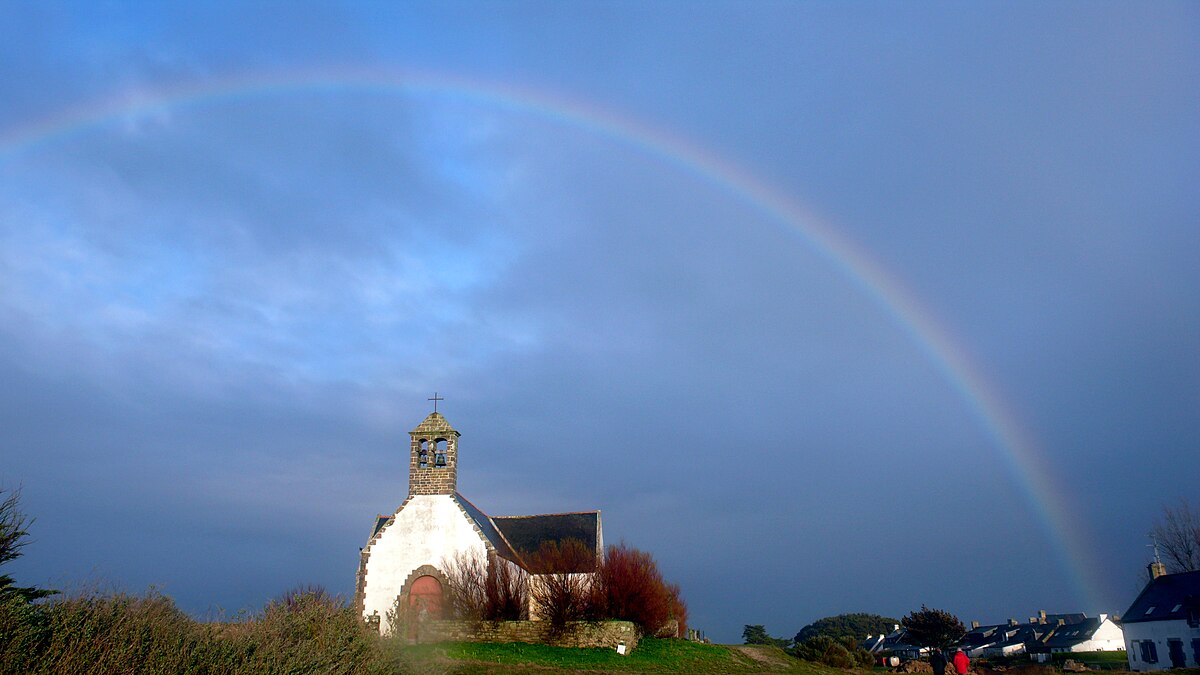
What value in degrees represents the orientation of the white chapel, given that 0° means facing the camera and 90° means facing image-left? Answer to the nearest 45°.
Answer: approximately 0°

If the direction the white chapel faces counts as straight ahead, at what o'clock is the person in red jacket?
The person in red jacket is roughly at 10 o'clock from the white chapel.

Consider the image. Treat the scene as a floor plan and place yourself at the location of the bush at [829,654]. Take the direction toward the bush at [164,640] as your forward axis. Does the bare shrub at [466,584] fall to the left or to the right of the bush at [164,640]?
right

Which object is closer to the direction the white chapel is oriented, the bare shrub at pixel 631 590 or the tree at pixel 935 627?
the bare shrub

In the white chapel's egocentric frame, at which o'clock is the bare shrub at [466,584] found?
The bare shrub is roughly at 11 o'clock from the white chapel.

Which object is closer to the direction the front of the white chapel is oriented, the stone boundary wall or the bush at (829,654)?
the stone boundary wall

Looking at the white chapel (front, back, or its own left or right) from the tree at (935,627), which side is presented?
left

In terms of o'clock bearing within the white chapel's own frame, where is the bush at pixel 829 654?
The bush is roughly at 9 o'clock from the white chapel.
